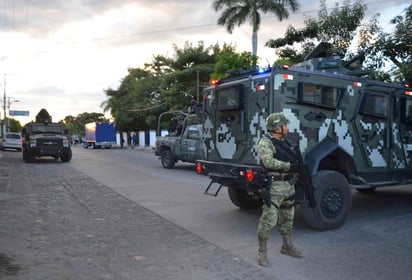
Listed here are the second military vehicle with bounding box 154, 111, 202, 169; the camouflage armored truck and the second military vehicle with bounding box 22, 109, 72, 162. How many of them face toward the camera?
1

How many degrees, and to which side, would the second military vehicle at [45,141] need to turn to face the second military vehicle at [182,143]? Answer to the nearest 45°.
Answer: approximately 45° to its left

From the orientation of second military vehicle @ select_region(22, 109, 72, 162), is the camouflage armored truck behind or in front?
in front

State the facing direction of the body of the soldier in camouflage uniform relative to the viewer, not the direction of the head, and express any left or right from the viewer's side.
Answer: facing the viewer and to the right of the viewer

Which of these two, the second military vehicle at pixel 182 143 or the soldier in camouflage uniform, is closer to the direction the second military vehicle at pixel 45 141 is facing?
the soldier in camouflage uniform

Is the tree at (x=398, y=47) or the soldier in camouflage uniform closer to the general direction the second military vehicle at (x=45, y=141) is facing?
the soldier in camouflage uniform

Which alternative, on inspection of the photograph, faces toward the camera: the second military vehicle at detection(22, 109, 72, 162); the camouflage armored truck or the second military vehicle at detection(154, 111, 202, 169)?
the second military vehicle at detection(22, 109, 72, 162)

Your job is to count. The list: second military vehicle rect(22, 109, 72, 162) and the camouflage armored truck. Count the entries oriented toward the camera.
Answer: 1

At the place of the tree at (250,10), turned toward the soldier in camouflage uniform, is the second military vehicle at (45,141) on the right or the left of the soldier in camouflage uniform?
right

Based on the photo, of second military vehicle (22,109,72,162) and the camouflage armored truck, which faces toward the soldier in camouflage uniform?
the second military vehicle

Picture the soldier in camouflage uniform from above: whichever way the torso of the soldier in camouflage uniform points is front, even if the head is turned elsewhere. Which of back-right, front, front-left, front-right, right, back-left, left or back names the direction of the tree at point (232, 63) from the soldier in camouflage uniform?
back-left

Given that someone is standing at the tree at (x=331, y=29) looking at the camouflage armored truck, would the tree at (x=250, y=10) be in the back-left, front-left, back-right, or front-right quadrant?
back-right

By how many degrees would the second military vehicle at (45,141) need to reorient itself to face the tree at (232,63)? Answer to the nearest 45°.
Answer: approximately 90° to its left
